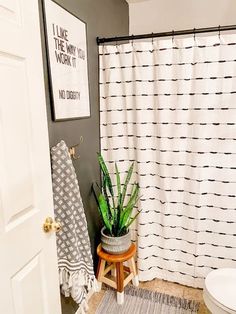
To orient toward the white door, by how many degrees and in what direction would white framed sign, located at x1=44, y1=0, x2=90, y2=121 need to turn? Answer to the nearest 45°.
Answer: approximately 45° to its right

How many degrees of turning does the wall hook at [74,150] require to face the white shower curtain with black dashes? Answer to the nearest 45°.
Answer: approximately 45° to its left

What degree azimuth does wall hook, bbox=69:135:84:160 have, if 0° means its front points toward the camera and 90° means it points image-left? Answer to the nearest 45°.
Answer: approximately 315°

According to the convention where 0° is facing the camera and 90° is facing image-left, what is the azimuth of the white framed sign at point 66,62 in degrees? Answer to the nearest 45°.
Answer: approximately 315°

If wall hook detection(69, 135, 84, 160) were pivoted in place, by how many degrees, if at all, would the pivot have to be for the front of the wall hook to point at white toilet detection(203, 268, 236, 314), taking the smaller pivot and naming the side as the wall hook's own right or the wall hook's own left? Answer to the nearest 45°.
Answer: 0° — it already faces it
